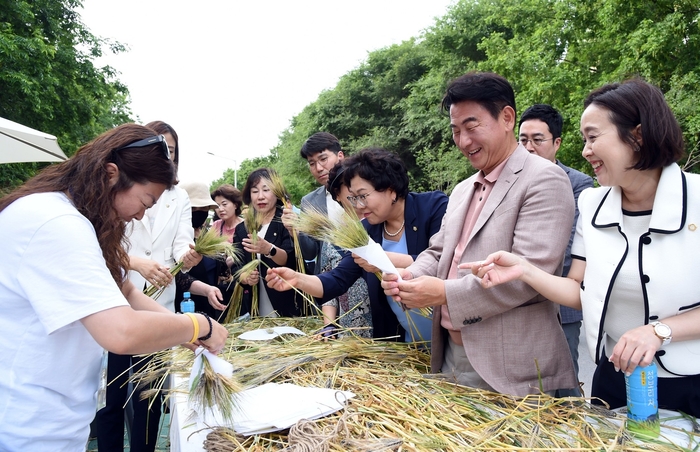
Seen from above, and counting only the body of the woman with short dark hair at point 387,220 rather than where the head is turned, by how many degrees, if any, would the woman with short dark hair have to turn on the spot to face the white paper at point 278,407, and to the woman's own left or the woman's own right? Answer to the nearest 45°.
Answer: approximately 45° to the woman's own left

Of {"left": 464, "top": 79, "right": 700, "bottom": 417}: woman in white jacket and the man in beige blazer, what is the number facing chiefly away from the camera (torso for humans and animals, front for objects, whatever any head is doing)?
0

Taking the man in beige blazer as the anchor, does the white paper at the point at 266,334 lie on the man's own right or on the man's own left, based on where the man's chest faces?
on the man's own right

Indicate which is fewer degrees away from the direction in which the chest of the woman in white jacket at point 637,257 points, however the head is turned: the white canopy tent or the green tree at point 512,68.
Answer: the white canopy tent

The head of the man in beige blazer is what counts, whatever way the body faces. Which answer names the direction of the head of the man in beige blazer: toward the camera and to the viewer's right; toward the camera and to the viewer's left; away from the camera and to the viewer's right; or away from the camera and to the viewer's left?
toward the camera and to the viewer's left

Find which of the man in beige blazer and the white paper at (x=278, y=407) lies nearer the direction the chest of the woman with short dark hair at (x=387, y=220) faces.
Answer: the white paper

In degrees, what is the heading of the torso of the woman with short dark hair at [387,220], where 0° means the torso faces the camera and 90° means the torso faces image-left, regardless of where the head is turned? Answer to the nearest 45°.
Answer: approximately 45°

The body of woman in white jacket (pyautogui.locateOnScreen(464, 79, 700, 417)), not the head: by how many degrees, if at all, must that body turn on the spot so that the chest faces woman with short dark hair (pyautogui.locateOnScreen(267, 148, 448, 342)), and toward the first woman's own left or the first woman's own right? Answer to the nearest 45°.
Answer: approximately 90° to the first woman's own right

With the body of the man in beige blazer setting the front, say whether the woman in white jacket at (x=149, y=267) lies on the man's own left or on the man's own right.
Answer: on the man's own right

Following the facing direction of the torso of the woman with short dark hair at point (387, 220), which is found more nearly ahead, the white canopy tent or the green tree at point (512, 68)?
the white canopy tent

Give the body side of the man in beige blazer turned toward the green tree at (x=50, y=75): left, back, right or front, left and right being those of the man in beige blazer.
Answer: right
